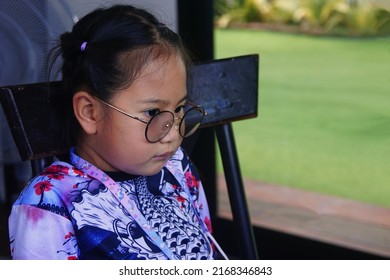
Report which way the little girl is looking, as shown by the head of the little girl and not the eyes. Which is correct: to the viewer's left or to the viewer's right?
to the viewer's right

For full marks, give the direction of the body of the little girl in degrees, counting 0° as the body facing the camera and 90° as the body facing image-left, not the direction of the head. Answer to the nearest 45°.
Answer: approximately 315°
